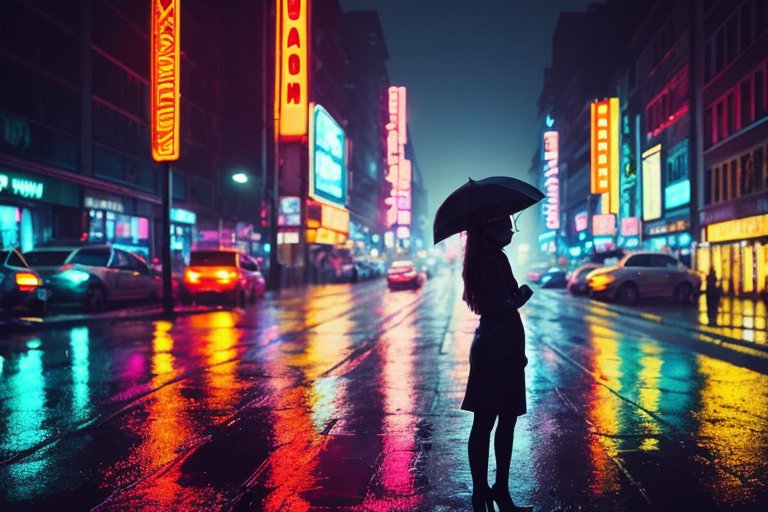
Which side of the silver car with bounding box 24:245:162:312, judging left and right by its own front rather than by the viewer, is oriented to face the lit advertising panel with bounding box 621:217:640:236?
back

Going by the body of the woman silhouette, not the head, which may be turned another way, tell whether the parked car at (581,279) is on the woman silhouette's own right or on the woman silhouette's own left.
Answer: on the woman silhouette's own left

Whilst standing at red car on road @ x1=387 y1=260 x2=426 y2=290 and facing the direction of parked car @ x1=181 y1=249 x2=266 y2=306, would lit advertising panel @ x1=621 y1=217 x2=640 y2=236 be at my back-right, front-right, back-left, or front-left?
back-left

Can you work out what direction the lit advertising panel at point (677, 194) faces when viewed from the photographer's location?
facing the viewer and to the left of the viewer

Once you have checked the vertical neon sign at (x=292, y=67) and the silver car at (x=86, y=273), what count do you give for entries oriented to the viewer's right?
0

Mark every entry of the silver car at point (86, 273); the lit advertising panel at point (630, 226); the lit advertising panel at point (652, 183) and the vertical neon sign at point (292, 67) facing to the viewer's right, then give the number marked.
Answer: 0

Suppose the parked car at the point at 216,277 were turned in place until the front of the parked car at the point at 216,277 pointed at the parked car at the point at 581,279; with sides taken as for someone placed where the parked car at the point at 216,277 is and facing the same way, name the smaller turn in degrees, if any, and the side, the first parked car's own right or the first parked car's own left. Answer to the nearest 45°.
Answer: approximately 45° to the first parked car's own right

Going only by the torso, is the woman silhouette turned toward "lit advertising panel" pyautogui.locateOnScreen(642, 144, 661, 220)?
no

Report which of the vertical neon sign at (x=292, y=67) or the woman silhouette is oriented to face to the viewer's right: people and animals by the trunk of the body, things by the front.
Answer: the woman silhouette

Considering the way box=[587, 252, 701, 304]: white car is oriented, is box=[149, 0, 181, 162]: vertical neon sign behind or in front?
in front

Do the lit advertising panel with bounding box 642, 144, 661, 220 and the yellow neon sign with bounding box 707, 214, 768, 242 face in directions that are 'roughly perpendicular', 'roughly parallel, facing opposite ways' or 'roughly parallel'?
roughly parallel

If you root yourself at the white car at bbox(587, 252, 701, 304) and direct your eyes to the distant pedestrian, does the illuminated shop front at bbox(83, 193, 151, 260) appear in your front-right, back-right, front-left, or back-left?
back-right
